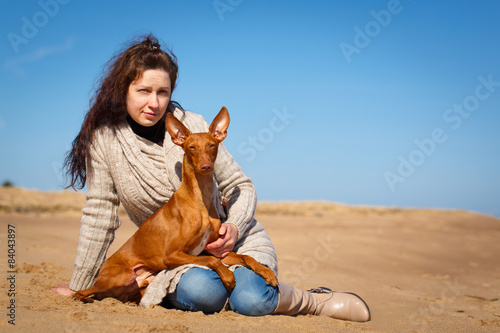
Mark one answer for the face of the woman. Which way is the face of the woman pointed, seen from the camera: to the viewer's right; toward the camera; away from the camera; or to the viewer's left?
toward the camera

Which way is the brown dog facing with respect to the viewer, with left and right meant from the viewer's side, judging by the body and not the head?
facing the viewer and to the right of the viewer
